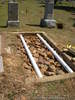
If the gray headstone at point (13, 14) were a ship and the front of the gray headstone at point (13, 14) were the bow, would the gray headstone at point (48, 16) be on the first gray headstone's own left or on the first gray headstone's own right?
on the first gray headstone's own left

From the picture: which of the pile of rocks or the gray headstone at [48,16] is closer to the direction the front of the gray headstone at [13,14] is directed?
the pile of rocks

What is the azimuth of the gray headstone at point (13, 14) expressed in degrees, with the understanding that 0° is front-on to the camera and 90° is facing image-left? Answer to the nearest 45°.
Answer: approximately 0°

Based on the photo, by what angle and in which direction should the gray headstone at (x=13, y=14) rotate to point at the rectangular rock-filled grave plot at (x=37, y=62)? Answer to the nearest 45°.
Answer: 0° — it already faces it

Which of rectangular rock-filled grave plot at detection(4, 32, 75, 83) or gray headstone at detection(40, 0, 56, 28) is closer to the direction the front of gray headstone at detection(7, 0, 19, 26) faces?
the rectangular rock-filled grave plot

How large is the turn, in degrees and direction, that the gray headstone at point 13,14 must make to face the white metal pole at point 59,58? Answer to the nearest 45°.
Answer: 0° — it already faces it

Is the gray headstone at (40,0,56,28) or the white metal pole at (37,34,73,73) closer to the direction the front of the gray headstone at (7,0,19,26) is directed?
the white metal pole
